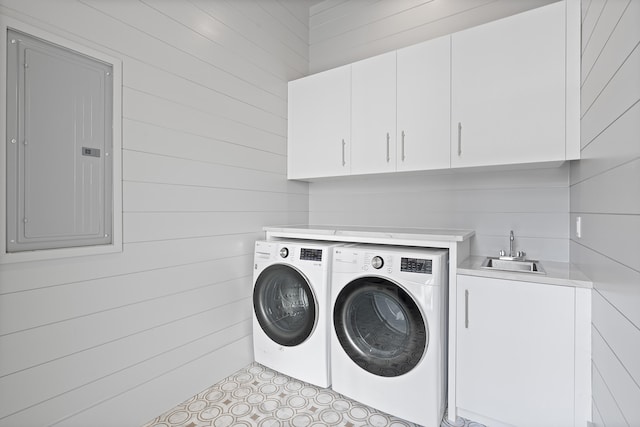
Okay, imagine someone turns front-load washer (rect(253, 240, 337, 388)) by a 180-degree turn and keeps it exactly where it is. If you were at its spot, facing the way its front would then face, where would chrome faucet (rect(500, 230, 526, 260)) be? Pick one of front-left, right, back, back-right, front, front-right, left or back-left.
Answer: front-right

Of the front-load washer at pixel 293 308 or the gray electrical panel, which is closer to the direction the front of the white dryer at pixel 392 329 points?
the gray electrical panel

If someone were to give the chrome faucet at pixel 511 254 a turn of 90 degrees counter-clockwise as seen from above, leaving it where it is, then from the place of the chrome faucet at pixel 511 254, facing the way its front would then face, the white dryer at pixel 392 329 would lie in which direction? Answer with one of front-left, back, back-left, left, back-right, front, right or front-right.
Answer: back-right

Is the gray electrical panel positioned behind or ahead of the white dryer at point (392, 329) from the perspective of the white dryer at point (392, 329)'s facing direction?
ahead

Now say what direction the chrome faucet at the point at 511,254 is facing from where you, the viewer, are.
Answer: facing the viewer

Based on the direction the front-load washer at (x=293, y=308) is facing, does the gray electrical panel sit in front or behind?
in front

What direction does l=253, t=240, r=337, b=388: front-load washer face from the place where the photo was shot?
facing the viewer and to the left of the viewer

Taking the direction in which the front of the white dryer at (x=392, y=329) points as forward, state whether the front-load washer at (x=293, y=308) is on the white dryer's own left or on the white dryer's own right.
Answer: on the white dryer's own right

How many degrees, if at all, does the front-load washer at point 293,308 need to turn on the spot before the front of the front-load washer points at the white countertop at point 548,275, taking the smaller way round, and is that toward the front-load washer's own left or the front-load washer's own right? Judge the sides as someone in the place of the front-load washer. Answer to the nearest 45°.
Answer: approximately 90° to the front-load washer's own left

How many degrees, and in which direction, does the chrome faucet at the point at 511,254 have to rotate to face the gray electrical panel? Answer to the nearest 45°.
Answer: approximately 45° to its right
